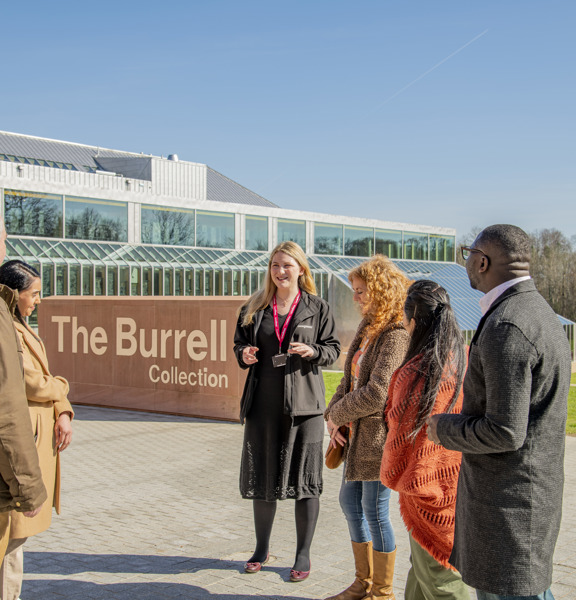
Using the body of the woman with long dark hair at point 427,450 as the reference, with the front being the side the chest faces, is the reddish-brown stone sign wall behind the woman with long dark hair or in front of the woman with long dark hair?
in front

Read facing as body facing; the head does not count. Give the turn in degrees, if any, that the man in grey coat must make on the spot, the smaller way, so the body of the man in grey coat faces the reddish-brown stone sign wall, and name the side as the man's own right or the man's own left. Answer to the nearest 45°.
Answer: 0° — they already face it

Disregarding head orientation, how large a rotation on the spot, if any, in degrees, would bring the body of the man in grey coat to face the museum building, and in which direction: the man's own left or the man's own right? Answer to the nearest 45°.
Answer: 0° — they already face it

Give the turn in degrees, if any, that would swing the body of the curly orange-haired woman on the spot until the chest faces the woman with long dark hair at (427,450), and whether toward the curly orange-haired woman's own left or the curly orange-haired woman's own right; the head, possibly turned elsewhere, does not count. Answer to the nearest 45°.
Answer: approximately 90° to the curly orange-haired woman's own left

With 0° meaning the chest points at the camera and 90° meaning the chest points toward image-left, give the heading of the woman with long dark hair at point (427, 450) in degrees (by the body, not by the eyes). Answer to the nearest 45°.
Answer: approximately 135°

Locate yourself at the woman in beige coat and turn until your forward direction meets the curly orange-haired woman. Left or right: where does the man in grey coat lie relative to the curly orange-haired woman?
right

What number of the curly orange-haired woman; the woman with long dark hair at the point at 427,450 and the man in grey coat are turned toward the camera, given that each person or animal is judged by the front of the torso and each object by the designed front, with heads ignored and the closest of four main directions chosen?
0

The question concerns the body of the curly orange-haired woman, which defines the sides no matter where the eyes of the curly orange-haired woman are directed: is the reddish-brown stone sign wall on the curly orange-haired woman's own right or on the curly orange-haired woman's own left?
on the curly orange-haired woman's own right

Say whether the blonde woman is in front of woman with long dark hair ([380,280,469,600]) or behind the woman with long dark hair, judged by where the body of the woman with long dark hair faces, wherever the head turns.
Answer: in front

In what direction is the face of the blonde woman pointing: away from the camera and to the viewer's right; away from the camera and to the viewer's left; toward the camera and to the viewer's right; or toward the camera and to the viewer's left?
toward the camera and to the viewer's right

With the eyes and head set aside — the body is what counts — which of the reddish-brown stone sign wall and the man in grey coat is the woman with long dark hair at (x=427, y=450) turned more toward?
the reddish-brown stone sign wall

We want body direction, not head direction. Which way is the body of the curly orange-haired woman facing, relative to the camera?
to the viewer's left
